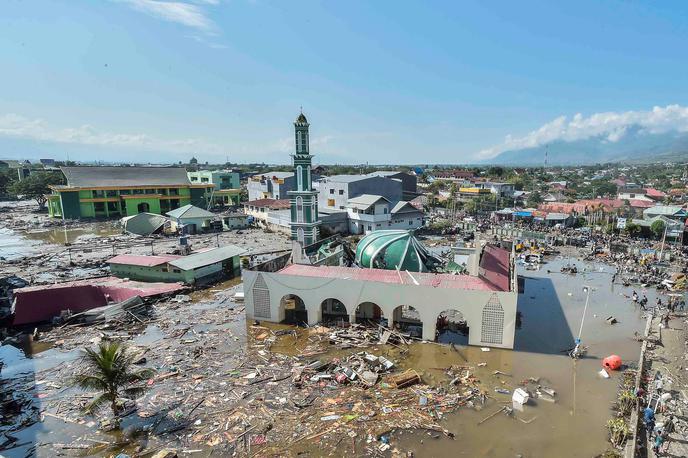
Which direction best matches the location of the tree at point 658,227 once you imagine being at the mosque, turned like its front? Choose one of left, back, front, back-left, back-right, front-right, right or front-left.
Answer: back-left

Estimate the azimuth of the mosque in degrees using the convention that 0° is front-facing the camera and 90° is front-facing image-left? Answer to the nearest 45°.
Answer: approximately 0°

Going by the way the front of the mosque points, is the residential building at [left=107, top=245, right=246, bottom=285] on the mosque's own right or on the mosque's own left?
on the mosque's own right

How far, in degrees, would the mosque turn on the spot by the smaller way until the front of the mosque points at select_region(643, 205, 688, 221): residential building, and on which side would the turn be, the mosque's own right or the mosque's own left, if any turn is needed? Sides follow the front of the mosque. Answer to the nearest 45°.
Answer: approximately 135° to the mosque's own left

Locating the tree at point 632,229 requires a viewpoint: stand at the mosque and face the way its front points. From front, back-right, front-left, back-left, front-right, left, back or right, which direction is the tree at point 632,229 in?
back-left

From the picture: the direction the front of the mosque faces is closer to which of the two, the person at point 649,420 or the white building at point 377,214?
the person

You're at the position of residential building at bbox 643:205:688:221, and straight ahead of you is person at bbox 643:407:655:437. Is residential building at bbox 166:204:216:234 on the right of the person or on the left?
right

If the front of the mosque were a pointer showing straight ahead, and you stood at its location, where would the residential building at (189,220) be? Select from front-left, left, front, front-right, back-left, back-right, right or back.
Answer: back-right

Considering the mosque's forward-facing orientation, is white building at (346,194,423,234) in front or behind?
behind

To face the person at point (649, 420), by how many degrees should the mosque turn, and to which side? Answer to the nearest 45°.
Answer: approximately 45° to its left
